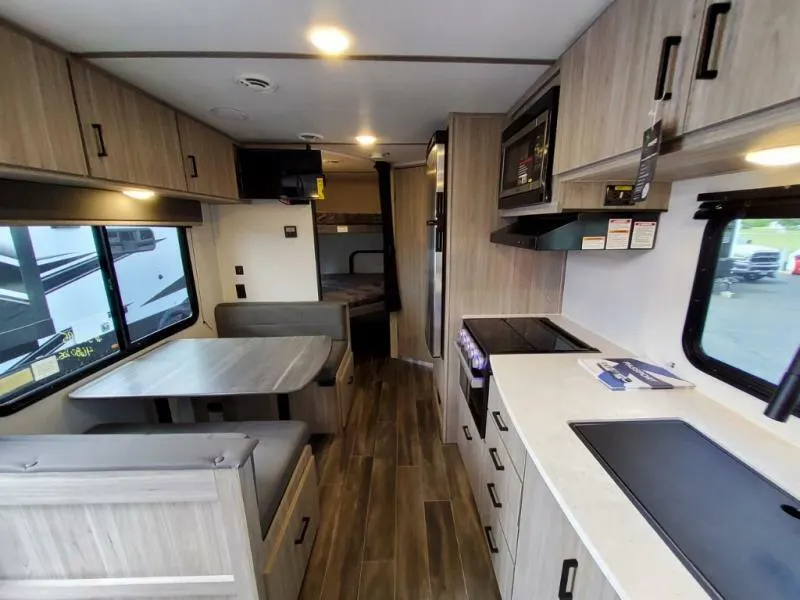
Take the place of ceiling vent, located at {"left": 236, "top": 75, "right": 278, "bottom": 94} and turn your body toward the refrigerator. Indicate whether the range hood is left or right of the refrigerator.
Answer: right

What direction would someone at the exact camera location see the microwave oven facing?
facing to the left of the viewer

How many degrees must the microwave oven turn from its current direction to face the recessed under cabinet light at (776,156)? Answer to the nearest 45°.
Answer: approximately 135° to its left

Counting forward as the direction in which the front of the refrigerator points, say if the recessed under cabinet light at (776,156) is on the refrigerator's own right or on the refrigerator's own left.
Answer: on the refrigerator's own left

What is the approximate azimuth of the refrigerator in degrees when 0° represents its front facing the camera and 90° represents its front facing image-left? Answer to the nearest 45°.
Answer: approximately 90°

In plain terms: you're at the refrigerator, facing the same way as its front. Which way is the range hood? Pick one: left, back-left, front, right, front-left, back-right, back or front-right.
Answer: back-left

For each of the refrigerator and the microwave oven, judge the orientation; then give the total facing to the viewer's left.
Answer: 2

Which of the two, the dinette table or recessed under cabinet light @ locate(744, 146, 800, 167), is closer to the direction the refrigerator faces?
the dinette table

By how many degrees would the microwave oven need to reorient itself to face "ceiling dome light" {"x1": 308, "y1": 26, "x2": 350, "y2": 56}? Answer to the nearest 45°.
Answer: approximately 45° to its left

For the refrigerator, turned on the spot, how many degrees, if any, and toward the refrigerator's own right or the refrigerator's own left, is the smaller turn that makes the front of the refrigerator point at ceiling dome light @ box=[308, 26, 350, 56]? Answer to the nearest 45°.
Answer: approximately 90° to the refrigerator's own left

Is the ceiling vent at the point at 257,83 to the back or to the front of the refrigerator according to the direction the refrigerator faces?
to the front

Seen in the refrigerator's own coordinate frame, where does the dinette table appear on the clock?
The dinette table is roughly at 11 o'clock from the refrigerator.

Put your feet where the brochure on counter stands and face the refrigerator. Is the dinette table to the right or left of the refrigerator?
left
